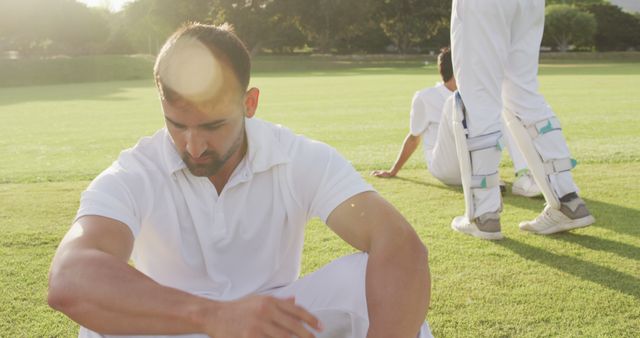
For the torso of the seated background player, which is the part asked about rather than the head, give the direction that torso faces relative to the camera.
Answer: to the viewer's right

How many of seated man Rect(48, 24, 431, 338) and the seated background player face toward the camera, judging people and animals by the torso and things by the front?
1

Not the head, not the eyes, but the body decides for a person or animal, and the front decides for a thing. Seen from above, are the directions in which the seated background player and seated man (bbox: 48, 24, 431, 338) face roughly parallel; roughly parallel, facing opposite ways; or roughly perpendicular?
roughly perpendicular

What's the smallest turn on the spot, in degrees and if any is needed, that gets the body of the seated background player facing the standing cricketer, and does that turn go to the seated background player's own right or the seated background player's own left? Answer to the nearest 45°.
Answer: approximately 90° to the seated background player's own right

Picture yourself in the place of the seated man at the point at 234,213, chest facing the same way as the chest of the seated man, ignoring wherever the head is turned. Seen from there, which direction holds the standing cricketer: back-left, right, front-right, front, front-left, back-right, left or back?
back-left

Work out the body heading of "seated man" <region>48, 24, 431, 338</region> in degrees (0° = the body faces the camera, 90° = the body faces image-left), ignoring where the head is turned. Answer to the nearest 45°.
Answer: approximately 0°

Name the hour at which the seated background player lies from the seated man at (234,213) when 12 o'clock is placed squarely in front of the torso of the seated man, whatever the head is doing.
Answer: The seated background player is roughly at 7 o'clock from the seated man.
